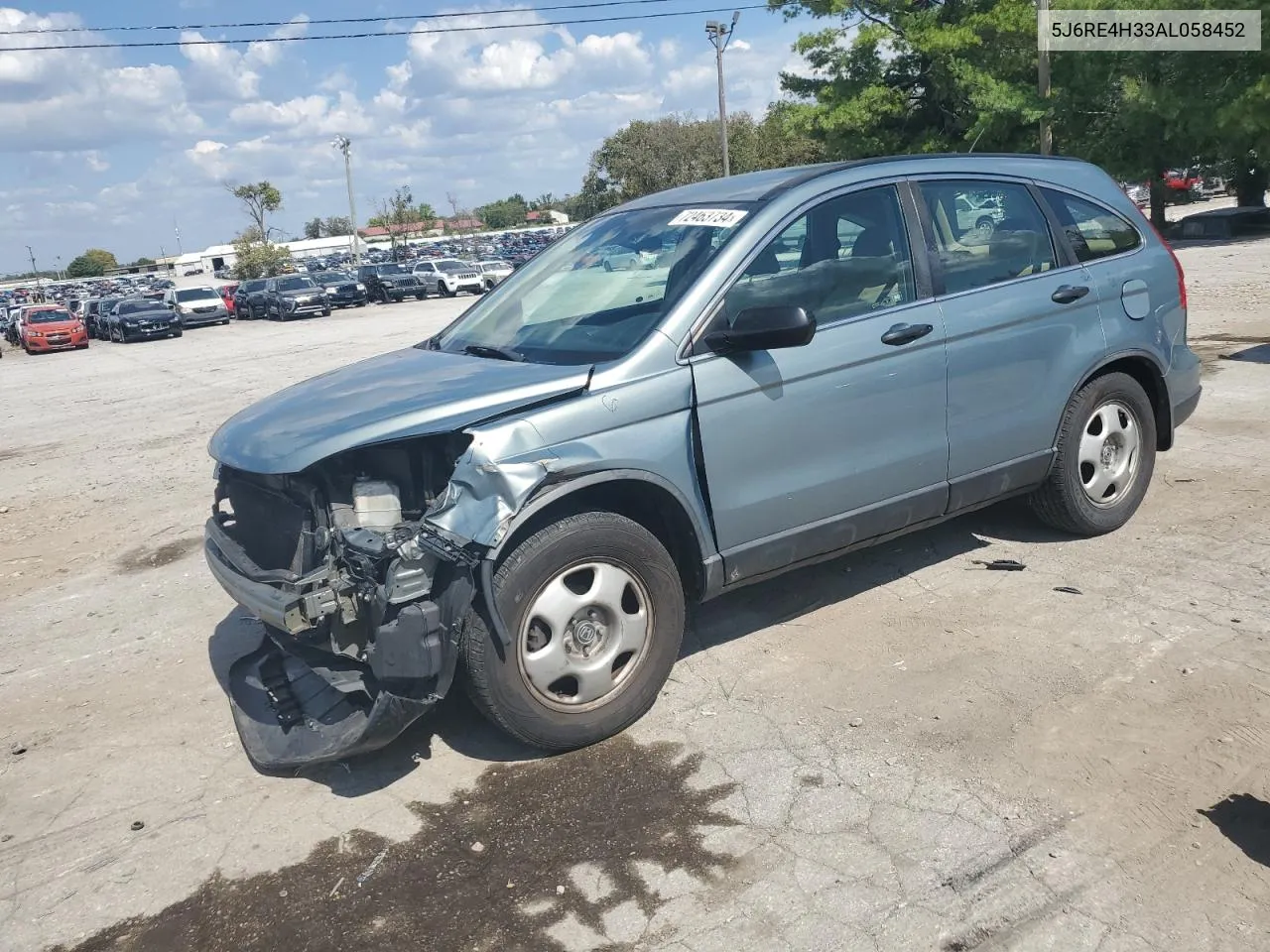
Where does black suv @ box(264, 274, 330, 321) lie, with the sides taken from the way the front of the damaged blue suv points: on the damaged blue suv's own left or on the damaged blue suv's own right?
on the damaged blue suv's own right

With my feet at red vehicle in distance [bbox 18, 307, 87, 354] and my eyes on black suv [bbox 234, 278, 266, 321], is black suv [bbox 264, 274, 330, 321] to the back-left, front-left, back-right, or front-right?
front-right

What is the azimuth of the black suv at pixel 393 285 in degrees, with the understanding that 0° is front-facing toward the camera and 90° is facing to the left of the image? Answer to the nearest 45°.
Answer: approximately 315°

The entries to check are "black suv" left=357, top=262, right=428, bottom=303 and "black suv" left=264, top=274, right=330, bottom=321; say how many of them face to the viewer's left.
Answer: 0

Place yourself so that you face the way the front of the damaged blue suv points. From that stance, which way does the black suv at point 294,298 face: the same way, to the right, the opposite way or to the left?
to the left

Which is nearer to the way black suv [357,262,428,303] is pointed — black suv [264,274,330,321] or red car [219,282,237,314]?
the black suv

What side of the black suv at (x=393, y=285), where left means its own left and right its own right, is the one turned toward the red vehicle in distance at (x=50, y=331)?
right

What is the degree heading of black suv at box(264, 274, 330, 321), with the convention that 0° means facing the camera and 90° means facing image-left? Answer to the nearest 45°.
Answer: approximately 315°

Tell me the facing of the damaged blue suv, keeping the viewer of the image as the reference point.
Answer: facing the viewer and to the left of the viewer

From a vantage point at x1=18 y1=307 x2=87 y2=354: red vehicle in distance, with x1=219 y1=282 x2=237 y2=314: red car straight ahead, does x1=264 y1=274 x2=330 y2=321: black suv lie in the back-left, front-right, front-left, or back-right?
front-right

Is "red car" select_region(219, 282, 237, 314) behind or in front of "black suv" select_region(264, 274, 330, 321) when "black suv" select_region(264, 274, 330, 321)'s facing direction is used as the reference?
behind
